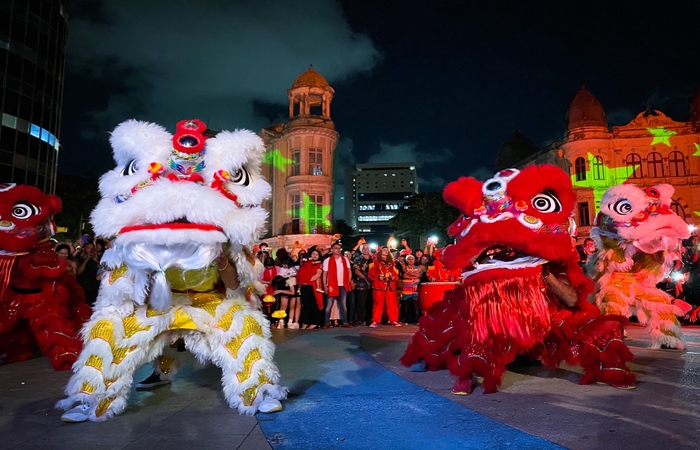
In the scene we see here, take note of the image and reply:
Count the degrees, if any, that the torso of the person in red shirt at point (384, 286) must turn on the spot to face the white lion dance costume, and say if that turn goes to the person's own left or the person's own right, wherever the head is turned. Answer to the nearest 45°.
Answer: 0° — they already face it

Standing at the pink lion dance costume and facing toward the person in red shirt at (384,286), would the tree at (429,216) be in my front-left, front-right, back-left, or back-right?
front-right

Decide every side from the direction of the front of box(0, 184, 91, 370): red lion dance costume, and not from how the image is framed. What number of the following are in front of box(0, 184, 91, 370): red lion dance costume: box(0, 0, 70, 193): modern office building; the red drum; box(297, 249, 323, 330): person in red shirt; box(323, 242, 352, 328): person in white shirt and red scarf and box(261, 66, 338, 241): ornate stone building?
0

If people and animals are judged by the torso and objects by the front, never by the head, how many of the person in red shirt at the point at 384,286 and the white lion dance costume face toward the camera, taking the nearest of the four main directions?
2

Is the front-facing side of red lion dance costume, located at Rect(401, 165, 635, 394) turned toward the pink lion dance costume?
no

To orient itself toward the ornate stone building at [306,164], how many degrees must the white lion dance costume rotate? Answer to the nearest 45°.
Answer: approximately 180°

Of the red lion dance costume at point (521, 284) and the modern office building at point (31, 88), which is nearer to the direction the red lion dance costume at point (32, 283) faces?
the red lion dance costume

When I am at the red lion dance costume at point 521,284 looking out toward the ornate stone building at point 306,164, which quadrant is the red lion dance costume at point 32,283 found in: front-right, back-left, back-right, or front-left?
front-left

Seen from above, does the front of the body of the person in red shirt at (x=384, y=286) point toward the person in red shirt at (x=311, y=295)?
no

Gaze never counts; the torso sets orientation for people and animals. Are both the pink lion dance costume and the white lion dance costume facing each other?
no

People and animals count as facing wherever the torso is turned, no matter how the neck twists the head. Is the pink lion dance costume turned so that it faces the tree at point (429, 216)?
no

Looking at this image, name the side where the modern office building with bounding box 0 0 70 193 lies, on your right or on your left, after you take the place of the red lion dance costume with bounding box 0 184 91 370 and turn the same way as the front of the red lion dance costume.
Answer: on your right

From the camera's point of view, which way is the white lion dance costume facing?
toward the camera

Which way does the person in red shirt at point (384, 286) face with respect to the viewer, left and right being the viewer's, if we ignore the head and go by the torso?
facing the viewer

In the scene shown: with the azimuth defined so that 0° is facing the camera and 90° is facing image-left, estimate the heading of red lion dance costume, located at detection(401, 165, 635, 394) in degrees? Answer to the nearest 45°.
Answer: approximately 45°
